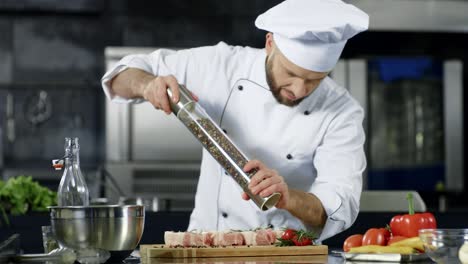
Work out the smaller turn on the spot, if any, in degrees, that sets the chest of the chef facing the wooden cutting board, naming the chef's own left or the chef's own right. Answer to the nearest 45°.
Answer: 0° — they already face it

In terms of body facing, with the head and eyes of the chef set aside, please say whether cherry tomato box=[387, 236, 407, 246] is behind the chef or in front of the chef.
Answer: in front

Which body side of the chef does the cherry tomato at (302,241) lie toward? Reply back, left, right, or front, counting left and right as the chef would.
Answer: front

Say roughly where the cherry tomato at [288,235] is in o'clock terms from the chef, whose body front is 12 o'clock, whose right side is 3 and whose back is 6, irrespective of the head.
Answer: The cherry tomato is roughly at 12 o'clock from the chef.

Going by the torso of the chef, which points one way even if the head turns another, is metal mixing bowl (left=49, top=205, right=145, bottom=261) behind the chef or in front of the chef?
in front

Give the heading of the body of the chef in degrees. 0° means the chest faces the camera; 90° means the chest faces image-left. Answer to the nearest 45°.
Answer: approximately 0°

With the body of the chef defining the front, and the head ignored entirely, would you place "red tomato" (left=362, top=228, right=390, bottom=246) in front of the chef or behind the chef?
in front
